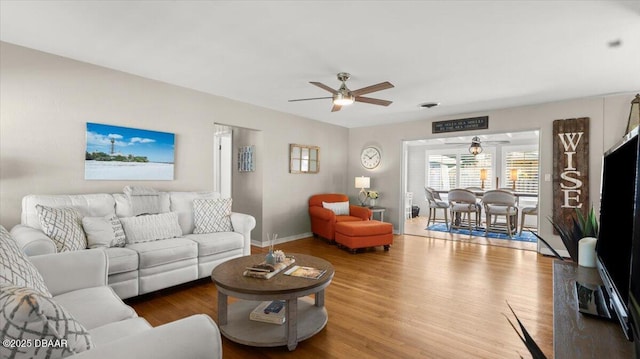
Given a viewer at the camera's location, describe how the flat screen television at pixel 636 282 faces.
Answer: facing to the left of the viewer

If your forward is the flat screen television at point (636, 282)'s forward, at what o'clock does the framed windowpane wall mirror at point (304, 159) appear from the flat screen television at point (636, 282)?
The framed windowpane wall mirror is roughly at 1 o'clock from the flat screen television.

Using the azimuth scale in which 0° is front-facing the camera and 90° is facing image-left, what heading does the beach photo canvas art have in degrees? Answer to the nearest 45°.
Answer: approximately 315°

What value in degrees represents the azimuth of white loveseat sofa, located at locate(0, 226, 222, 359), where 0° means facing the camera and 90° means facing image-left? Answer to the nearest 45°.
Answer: approximately 225°

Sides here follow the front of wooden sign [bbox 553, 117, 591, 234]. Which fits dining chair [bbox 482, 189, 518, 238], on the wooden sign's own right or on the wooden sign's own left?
on the wooden sign's own right

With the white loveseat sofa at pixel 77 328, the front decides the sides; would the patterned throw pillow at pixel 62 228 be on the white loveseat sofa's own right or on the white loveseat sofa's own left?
on the white loveseat sofa's own left

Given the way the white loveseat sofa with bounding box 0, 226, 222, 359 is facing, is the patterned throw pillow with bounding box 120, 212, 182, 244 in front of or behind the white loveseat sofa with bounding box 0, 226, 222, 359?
in front

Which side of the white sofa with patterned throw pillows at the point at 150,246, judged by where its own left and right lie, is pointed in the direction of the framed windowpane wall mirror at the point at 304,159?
left
